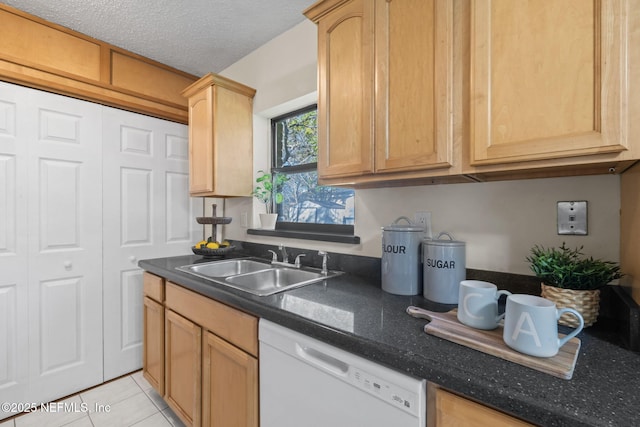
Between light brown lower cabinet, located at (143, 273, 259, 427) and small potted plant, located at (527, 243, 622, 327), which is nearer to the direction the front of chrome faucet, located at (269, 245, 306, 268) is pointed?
the light brown lower cabinet

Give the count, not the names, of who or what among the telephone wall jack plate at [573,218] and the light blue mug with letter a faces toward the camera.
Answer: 2

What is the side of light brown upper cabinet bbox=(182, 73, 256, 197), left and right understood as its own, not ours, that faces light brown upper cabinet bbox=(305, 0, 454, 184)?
left

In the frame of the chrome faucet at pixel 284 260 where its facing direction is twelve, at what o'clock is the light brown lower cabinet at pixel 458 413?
The light brown lower cabinet is roughly at 10 o'clock from the chrome faucet.

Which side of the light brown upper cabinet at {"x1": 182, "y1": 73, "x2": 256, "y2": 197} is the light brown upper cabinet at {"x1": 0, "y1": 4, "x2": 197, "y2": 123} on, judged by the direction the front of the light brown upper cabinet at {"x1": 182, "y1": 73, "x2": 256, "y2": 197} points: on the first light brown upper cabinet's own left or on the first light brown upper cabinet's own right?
on the first light brown upper cabinet's own right

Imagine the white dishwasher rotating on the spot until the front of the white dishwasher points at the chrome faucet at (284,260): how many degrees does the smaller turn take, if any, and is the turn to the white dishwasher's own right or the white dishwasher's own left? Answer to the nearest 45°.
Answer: approximately 135° to the white dishwasher's own right

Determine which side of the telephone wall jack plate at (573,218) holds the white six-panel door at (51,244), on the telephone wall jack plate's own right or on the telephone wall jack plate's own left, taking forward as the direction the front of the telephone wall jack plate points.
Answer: on the telephone wall jack plate's own right
